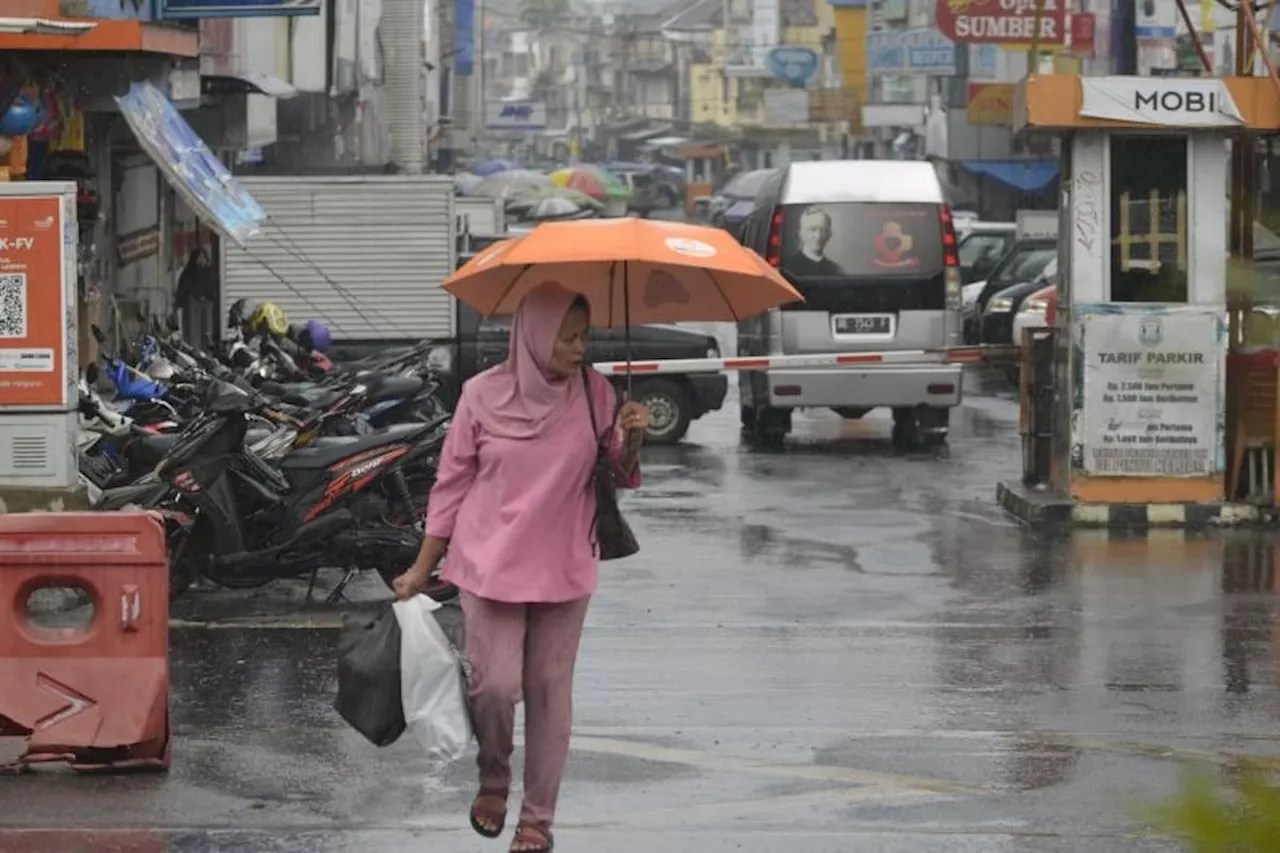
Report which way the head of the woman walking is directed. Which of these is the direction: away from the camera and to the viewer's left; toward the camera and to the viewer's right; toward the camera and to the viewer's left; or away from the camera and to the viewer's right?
toward the camera and to the viewer's right

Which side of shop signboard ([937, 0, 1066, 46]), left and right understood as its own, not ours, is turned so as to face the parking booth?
front

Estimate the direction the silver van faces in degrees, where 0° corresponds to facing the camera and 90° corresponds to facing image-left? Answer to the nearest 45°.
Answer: approximately 180°

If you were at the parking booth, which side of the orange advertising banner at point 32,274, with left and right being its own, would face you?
left

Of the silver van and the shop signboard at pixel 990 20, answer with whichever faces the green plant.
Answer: the shop signboard

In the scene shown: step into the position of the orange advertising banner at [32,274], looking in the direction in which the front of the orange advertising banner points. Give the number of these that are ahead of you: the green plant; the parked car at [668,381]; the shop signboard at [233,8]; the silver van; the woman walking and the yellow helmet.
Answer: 2

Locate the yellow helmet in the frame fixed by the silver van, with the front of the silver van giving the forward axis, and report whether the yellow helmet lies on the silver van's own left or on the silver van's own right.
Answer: on the silver van's own left

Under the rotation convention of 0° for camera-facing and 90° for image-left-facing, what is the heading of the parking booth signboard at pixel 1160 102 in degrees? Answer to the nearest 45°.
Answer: approximately 0°
